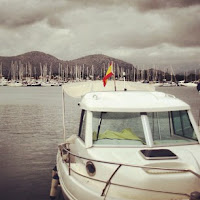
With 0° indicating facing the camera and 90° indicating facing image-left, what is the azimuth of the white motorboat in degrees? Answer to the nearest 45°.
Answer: approximately 315°
